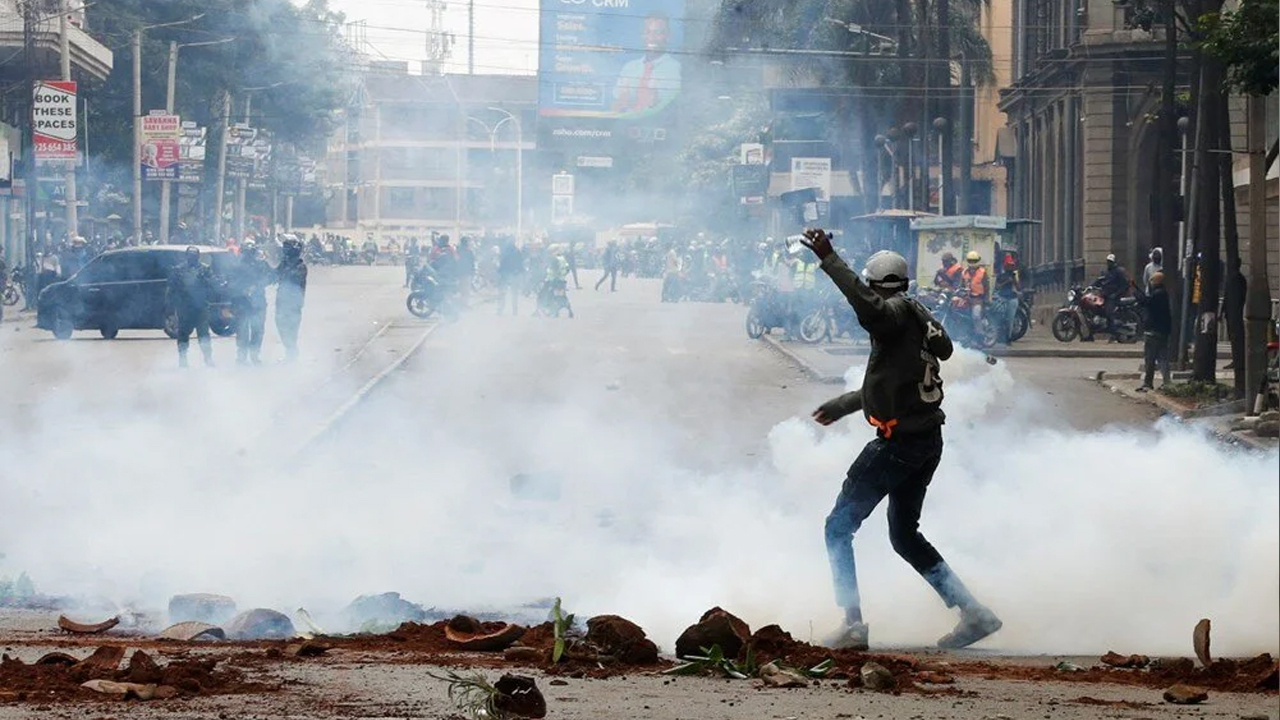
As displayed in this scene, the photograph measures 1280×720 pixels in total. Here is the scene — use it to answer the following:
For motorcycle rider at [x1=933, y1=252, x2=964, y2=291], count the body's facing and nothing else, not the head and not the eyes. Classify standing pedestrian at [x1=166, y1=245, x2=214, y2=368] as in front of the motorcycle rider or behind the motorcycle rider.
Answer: in front

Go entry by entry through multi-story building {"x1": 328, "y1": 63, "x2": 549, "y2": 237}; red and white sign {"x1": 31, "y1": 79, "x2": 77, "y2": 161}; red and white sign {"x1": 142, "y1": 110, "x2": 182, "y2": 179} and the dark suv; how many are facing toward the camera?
3

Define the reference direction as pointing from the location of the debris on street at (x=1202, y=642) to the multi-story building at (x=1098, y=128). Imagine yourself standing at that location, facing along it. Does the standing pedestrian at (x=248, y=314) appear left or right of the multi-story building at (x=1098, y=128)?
left

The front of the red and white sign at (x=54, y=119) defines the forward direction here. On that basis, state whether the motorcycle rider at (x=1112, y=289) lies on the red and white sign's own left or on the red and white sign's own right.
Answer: on the red and white sign's own left

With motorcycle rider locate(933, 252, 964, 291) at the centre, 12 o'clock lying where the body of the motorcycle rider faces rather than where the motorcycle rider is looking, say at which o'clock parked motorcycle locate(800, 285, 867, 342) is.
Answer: The parked motorcycle is roughly at 2 o'clock from the motorcycle rider.

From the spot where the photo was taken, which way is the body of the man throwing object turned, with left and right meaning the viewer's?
facing away from the viewer and to the left of the viewer

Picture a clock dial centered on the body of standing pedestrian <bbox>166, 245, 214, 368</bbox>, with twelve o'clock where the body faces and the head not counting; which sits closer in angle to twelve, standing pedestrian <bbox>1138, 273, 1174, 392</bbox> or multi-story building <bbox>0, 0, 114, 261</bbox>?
the standing pedestrian

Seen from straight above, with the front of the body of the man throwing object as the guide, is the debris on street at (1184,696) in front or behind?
behind

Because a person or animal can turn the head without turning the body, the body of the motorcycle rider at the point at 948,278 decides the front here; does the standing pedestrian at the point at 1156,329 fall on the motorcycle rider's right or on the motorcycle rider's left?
on the motorcycle rider's left

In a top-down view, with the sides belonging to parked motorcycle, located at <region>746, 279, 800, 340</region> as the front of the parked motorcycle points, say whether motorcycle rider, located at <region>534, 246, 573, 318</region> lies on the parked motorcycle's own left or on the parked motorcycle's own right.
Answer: on the parked motorcycle's own right

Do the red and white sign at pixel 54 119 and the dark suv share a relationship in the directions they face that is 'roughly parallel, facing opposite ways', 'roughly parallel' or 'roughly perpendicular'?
roughly perpendicular

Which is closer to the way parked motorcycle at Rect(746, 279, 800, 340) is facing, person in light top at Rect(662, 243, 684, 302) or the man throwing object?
the man throwing object
